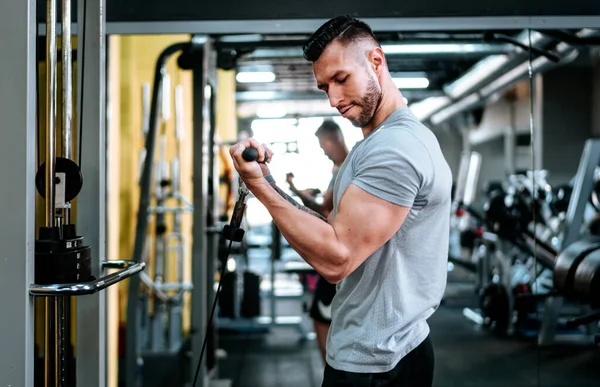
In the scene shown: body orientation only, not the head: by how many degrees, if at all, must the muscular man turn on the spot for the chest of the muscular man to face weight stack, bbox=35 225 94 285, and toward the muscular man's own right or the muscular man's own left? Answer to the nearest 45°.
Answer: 0° — they already face it

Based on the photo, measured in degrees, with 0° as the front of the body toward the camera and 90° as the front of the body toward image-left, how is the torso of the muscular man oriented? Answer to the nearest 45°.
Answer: approximately 90°

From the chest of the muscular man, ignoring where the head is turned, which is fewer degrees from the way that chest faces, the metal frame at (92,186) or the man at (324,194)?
the metal frame

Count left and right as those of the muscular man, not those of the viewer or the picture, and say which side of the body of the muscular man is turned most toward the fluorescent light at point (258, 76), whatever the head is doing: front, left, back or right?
right

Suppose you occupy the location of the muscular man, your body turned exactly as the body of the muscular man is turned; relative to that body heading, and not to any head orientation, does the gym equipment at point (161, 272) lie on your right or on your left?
on your right

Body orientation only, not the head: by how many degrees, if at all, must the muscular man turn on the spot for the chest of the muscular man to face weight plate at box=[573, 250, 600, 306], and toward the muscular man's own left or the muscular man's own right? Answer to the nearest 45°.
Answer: approximately 135° to the muscular man's own right

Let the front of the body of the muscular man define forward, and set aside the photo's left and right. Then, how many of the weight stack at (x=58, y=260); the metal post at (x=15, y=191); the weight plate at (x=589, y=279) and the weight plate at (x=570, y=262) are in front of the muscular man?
2

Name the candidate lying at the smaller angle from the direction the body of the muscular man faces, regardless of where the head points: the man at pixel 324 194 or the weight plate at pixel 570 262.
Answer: the man

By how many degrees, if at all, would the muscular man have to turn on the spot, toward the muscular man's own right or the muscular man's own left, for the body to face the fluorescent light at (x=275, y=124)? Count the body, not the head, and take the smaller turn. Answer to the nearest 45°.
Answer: approximately 90° to the muscular man's own right

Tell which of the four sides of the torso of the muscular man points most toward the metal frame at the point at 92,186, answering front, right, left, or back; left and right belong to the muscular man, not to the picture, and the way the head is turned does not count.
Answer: front

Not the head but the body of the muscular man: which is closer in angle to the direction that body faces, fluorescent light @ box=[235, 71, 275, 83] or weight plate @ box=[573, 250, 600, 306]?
the fluorescent light

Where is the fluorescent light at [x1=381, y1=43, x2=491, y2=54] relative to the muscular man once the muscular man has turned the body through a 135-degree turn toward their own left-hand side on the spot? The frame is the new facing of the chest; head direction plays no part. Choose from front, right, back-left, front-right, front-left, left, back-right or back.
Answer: back-left

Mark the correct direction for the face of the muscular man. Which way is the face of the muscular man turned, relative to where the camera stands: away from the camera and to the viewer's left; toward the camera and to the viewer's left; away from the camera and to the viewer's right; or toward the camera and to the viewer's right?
toward the camera and to the viewer's left

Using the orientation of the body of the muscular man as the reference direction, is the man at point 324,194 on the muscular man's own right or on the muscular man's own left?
on the muscular man's own right
